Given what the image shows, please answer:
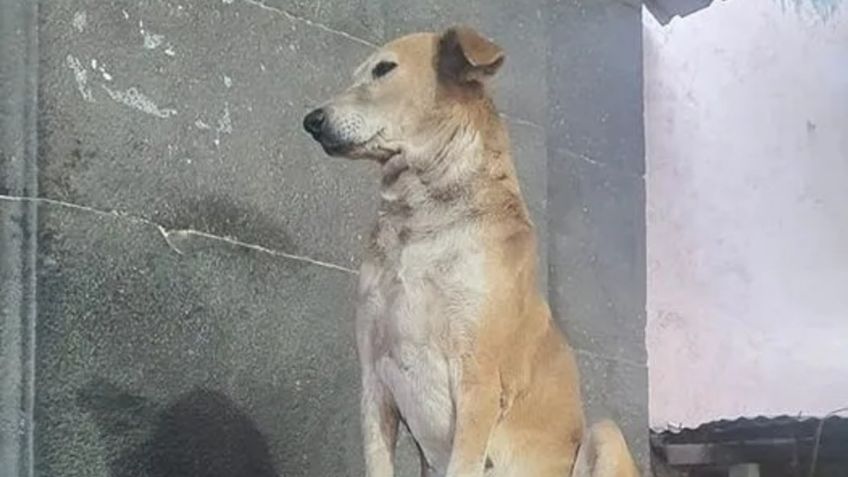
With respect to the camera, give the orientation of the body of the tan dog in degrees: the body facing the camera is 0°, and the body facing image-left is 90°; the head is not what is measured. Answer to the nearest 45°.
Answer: approximately 45°
